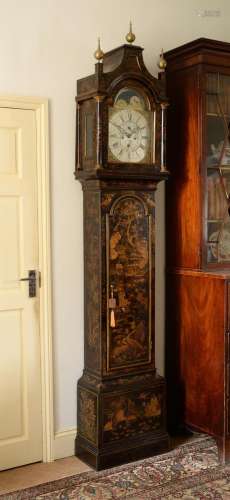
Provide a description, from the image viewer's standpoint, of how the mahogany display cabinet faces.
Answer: facing the viewer and to the right of the viewer

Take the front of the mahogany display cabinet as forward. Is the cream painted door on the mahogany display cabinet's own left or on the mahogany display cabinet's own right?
on the mahogany display cabinet's own right

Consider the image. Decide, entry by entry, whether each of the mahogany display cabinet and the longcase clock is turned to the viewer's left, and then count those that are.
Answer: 0
